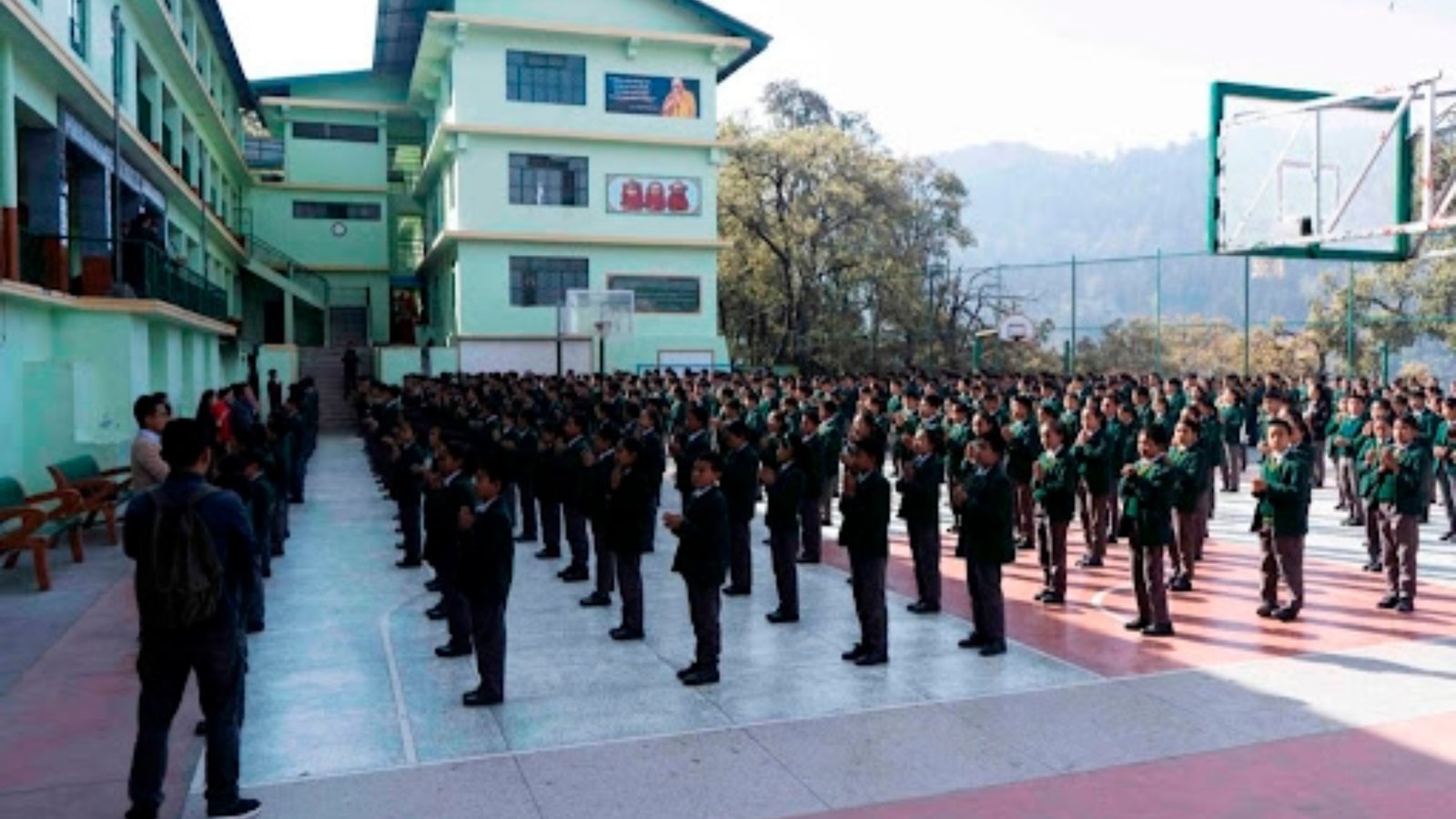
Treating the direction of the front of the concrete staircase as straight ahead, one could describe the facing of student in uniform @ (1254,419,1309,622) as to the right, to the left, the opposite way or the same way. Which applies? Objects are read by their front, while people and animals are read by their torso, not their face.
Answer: to the right

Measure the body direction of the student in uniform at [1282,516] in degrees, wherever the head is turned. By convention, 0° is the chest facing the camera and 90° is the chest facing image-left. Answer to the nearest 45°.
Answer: approximately 45°

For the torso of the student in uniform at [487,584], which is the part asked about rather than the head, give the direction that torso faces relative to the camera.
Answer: to the viewer's left

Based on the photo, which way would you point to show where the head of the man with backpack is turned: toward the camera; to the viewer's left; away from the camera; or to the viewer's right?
away from the camera

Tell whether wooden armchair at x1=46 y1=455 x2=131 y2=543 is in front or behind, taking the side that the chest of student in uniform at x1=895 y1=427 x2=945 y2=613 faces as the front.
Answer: in front

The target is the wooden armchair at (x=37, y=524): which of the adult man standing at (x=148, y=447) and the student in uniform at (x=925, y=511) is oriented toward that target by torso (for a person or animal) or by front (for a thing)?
the student in uniform

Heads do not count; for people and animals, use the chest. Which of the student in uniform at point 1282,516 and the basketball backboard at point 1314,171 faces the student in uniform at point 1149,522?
the student in uniform at point 1282,516

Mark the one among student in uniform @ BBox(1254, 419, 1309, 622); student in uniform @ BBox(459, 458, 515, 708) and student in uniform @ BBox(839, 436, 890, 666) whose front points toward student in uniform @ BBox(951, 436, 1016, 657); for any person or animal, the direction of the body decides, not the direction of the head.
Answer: student in uniform @ BBox(1254, 419, 1309, 622)

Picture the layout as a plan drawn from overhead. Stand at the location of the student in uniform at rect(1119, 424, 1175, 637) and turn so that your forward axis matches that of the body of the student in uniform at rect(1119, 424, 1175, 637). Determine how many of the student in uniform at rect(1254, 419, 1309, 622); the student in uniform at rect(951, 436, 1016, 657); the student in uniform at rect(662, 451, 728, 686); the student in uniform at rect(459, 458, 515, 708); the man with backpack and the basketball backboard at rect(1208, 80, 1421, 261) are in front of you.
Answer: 4

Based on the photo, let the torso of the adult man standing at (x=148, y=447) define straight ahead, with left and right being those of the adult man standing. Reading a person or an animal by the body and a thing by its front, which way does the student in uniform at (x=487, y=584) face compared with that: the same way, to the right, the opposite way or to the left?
the opposite way

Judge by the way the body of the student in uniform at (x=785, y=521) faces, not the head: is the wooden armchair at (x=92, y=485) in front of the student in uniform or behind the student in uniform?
in front

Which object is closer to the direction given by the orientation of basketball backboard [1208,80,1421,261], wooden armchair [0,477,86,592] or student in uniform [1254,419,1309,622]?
the wooden armchair

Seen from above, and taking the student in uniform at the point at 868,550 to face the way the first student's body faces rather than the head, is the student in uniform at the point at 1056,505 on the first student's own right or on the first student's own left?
on the first student's own right
